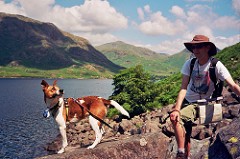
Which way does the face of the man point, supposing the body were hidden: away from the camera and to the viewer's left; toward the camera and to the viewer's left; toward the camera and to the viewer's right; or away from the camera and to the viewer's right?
toward the camera and to the viewer's left

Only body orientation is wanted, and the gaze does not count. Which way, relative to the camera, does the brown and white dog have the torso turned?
to the viewer's left

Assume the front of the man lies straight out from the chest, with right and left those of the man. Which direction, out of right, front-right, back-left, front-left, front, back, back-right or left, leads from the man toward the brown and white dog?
front-right

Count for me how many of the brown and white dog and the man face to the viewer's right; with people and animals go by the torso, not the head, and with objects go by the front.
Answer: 0

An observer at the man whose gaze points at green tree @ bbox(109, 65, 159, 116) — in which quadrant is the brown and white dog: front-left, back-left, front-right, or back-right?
front-left

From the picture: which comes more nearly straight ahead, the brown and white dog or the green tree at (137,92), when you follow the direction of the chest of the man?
the brown and white dog

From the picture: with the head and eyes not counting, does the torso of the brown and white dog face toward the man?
no

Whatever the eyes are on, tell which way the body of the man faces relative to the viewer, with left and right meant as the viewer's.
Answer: facing the viewer and to the left of the viewer

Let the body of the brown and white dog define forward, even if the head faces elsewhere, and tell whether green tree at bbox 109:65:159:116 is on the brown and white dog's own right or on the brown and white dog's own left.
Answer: on the brown and white dog's own right

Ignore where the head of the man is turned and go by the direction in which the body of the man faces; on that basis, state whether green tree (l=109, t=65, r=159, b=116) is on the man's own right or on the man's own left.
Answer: on the man's own right
